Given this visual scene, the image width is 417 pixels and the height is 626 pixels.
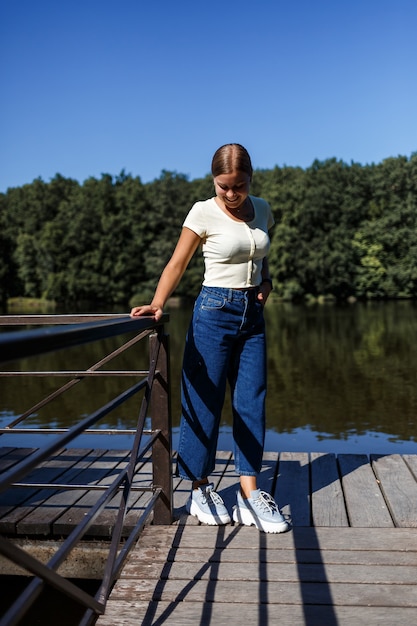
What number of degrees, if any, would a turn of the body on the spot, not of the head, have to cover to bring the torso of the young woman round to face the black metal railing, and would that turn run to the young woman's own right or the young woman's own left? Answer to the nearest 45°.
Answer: approximately 90° to the young woman's own right
